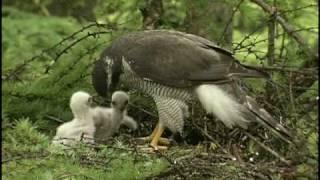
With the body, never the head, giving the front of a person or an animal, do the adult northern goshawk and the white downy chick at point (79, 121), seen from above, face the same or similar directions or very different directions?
very different directions

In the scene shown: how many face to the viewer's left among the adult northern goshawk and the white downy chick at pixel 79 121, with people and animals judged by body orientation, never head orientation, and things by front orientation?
1

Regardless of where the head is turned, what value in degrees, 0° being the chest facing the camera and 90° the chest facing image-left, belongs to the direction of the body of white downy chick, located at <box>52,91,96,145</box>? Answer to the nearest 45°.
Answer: approximately 270°

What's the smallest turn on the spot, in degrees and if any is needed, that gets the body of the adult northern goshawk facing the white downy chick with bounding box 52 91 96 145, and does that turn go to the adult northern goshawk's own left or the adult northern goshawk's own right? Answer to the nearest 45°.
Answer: approximately 45° to the adult northern goshawk's own right

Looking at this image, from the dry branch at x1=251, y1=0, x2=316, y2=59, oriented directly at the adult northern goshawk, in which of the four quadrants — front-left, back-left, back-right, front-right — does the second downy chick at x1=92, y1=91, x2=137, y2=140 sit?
front-right

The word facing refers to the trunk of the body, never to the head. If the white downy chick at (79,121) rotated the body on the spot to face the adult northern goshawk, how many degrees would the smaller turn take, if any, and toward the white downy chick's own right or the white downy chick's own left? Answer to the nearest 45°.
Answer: approximately 45° to the white downy chick's own right

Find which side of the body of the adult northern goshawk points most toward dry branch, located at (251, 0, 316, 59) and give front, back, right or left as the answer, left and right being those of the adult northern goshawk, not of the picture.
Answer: back

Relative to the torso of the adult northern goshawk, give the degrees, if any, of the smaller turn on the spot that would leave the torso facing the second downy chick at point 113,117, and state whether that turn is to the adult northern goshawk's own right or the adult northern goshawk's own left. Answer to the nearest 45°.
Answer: approximately 45° to the adult northern goshawk's own right

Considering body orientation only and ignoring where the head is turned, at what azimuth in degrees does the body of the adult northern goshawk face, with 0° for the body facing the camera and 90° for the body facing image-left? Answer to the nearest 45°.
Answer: approximately 90°
